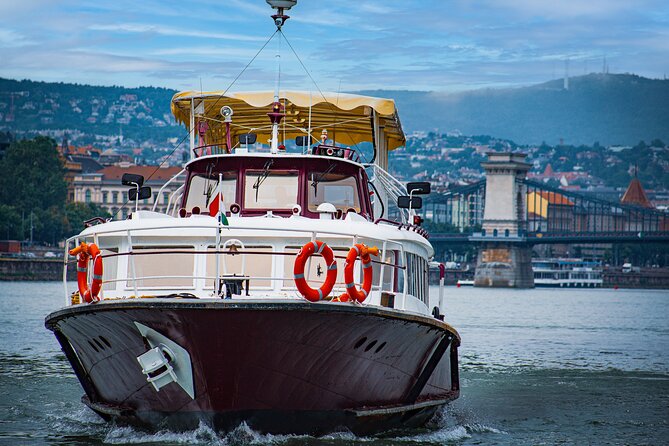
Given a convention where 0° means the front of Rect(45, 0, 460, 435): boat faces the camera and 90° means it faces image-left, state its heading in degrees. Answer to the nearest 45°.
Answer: approximately 0°
